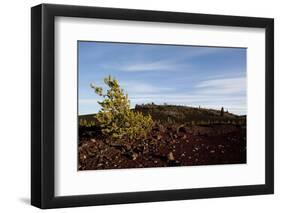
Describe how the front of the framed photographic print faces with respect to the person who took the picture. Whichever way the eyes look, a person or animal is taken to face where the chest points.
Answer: facing the viewer and to the right of the viewer
